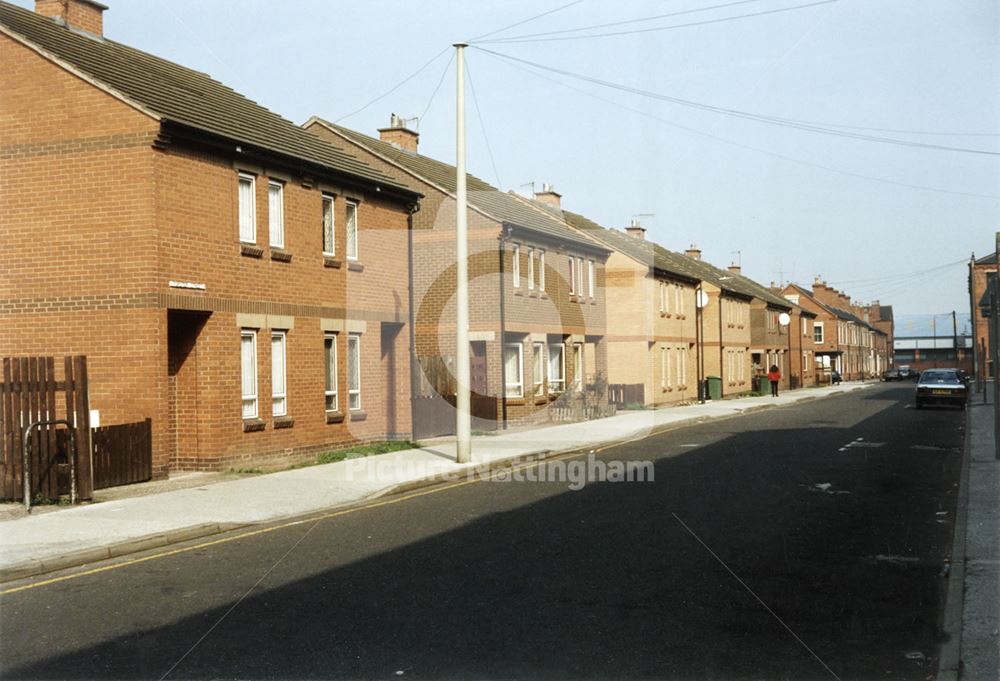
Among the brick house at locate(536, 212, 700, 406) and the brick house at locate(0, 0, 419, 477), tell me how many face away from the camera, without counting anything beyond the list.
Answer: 0

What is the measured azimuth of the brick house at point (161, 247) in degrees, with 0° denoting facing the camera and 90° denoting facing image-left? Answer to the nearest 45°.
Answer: approximately 315°

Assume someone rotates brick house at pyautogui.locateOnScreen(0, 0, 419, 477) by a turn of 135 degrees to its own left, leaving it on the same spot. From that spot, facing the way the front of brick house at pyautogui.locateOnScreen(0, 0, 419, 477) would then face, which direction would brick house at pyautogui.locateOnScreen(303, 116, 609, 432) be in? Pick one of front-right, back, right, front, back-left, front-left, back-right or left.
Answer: front-right

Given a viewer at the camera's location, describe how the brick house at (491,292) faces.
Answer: facing the viewer and to the right of the viewer

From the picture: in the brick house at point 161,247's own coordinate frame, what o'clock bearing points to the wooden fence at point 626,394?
The wooden fence is roughly at 9 o'clock from the brick house.

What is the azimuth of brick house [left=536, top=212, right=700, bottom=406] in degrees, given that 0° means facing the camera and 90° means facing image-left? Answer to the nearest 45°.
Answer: approximately 315°

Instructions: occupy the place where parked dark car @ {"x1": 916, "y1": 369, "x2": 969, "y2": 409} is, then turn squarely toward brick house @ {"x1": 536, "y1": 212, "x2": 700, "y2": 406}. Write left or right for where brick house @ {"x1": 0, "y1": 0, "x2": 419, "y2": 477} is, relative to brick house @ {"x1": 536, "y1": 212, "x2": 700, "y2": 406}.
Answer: left

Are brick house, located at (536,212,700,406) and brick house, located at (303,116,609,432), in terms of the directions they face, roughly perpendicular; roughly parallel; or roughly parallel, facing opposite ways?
roughly parallel

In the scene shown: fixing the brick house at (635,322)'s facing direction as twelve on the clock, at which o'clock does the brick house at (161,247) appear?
the brick house at (161,247) is roughly at 2 o'clock from the brick house at (635,322).

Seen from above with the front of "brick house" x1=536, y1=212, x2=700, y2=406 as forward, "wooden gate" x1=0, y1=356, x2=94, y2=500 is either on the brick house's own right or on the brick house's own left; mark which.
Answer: on the brick house's own right

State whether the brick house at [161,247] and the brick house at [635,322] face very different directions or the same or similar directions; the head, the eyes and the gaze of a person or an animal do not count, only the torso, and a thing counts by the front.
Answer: same or similar directions

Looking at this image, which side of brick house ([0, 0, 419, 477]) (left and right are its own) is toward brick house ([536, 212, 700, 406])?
left
